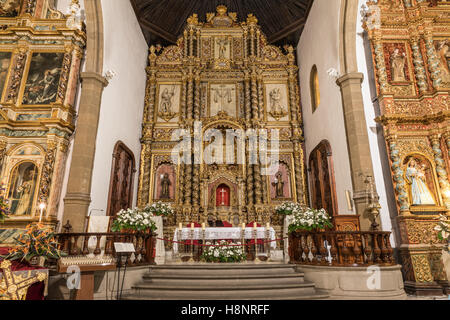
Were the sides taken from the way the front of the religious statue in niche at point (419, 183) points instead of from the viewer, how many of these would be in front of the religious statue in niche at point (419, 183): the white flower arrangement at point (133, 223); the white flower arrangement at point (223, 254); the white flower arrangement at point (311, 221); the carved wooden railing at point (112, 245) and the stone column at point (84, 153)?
5

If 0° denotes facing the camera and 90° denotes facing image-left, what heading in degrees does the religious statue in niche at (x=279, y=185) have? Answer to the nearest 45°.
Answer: approximately 0°

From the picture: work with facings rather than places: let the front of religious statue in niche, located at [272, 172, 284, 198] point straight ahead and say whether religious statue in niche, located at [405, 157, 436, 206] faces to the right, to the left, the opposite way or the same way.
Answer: to the right

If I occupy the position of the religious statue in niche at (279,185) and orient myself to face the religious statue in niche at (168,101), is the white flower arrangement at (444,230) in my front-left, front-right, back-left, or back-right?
back-left

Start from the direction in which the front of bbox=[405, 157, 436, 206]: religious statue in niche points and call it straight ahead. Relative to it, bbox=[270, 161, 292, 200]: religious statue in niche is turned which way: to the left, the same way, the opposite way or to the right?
to the left
